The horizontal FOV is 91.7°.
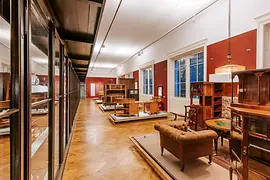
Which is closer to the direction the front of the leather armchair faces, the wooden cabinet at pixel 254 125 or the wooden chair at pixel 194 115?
the wooden chair

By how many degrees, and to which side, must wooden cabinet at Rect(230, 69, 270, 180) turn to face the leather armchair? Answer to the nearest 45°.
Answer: approximately 90° to its right

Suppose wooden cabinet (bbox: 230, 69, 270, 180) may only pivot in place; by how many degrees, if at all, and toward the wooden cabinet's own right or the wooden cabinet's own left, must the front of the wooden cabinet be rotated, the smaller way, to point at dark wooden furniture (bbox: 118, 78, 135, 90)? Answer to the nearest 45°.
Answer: approximately 90° to the wooden cabinet's own right

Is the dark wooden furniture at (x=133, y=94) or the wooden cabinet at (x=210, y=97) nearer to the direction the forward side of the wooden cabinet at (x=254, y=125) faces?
the dark wooden furniture

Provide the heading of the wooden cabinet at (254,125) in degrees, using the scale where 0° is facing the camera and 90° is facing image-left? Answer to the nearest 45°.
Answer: approximately 45°
